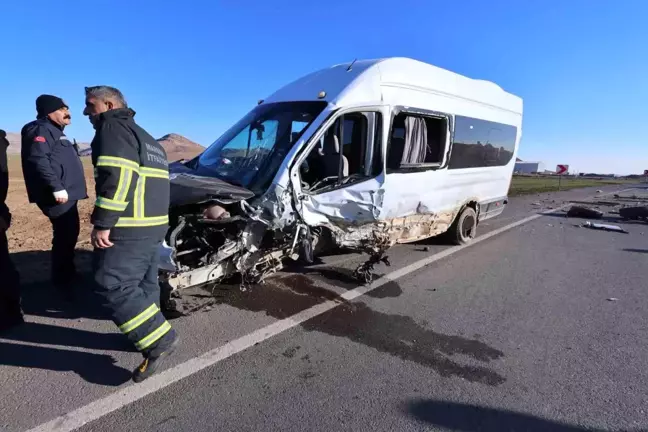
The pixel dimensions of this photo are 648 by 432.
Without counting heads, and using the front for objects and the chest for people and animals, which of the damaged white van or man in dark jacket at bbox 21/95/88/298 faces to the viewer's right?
the man in dark jacket

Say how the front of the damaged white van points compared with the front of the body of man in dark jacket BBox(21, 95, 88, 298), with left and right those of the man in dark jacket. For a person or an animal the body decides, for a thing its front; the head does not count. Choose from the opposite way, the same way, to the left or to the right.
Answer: the opposite way

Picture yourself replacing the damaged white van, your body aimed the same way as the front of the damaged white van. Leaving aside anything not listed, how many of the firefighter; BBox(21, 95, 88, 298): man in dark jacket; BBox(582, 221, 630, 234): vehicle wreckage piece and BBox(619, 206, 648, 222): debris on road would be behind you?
2

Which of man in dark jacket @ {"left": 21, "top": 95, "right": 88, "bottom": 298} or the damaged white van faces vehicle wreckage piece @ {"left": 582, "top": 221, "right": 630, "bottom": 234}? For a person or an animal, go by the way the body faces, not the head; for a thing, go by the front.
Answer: the man in dark jacket

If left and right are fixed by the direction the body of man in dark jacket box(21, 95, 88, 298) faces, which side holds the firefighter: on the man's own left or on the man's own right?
on the man's own right

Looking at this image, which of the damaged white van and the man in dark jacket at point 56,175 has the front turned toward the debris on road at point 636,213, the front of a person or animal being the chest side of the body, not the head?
the man in dark jacket

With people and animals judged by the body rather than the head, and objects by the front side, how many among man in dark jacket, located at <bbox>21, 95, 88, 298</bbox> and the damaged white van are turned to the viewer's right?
1

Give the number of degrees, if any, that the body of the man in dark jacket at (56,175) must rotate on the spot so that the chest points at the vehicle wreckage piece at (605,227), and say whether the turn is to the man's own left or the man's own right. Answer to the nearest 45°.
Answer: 0° — they already face it

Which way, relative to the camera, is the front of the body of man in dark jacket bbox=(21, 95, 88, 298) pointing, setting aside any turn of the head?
to the viewer's right
